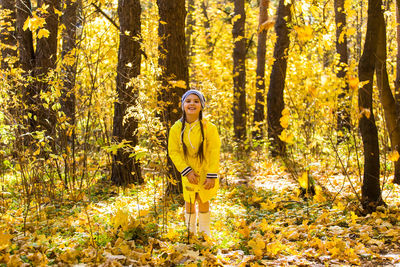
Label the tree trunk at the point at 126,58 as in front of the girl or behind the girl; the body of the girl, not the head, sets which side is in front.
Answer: behind

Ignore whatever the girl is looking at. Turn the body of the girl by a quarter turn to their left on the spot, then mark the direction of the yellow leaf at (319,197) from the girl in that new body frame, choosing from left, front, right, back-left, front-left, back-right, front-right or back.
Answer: front-left

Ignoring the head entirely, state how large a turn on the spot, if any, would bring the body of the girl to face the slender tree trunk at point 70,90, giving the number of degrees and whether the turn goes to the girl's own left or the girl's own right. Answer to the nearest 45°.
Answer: approximately 135° to the girl's own right

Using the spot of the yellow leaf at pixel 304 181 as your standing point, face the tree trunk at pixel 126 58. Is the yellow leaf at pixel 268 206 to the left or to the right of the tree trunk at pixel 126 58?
left

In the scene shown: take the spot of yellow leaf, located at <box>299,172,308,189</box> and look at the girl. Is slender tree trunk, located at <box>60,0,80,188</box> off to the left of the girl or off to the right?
right

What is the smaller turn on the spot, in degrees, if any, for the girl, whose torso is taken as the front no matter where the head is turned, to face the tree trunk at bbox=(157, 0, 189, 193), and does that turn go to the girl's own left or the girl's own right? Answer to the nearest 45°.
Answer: approximately 180°

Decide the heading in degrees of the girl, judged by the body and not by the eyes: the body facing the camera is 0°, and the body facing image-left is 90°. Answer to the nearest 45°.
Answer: approximately 0°

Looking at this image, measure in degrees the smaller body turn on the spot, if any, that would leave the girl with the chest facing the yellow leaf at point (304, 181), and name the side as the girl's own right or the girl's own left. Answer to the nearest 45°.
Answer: approximately 135° to the girl's own left

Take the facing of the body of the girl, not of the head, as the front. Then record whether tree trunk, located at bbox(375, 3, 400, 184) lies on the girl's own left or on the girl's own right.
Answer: on the girl's own left
